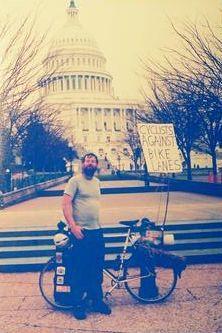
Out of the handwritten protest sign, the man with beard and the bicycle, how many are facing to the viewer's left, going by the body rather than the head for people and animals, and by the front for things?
1

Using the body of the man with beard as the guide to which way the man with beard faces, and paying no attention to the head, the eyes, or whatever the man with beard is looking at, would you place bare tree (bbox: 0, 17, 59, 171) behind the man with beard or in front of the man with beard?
behind

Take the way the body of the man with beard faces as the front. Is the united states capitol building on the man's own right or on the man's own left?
on the man's own left

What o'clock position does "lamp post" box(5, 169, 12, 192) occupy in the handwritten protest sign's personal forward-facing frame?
The lamp post is roughly at 5 o'clock from the handwritten protest sign.

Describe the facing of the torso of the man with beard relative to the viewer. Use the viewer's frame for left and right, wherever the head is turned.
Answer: facing the viewer and to the right of the viewer

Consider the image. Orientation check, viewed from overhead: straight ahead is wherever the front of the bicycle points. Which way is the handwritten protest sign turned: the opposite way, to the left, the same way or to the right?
to the left

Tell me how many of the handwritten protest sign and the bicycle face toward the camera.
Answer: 1

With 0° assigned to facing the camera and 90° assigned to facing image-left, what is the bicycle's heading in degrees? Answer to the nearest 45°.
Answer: approximately 90°

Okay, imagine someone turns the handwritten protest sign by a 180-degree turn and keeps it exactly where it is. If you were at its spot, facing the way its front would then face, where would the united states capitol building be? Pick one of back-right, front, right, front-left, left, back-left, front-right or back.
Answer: front
